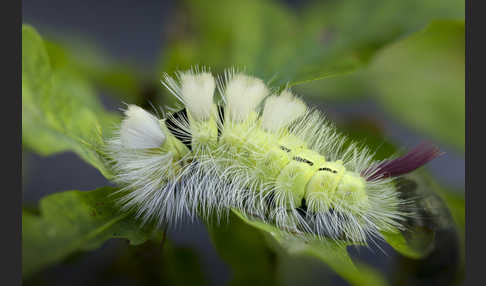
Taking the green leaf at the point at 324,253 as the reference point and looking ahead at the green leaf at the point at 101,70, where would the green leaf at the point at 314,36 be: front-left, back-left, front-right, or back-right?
front-right

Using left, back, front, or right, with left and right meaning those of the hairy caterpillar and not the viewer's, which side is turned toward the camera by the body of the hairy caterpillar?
left

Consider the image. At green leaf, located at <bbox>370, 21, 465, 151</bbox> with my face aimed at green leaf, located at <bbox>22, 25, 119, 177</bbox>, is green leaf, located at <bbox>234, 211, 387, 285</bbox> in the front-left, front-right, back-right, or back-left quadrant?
front-left

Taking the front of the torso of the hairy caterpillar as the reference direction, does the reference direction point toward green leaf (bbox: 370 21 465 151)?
no

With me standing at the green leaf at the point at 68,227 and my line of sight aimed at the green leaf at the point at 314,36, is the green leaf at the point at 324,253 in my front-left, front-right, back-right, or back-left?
front-right
